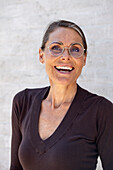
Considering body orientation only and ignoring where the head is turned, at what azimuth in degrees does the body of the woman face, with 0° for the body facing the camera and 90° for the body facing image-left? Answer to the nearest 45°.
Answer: approximately 45°
